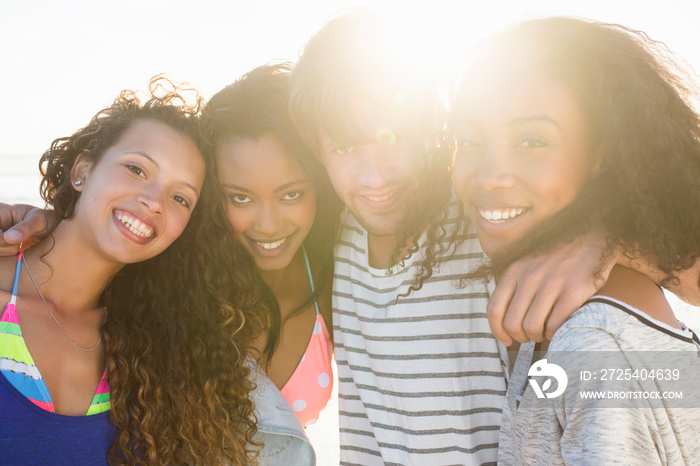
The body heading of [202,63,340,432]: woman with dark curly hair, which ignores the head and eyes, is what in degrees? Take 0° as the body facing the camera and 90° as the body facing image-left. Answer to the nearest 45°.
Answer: approximately 0°

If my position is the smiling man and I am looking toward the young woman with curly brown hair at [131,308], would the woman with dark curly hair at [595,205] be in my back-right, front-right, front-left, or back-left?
back-left

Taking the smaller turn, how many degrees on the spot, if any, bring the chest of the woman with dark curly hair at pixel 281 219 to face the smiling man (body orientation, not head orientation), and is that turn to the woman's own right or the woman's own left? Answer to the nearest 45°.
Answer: approximately 45° to the woman's own left

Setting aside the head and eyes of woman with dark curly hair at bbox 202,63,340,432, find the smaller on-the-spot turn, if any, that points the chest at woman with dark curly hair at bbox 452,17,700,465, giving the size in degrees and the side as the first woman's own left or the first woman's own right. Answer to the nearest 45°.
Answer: approximately 45° to the first woman's own left

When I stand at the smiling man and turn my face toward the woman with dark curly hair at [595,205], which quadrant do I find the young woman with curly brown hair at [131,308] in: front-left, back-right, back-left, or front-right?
back-right

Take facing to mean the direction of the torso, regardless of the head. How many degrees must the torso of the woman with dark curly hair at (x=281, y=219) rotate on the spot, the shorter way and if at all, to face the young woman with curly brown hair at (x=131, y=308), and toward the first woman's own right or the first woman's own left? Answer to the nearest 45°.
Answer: approximately 45° to the first woman's own right

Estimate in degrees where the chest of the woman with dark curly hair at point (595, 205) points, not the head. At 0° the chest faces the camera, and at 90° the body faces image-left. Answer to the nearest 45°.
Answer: approximately 45°

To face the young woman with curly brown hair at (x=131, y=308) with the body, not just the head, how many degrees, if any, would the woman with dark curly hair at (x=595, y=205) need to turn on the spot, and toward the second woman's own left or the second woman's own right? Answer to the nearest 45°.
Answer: approximately 45° to the second woman's own right
